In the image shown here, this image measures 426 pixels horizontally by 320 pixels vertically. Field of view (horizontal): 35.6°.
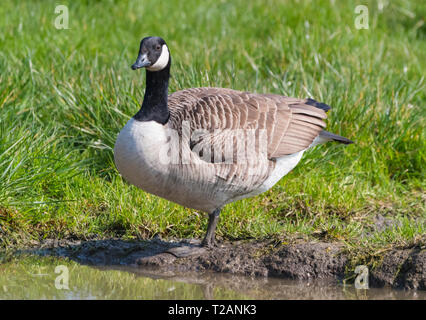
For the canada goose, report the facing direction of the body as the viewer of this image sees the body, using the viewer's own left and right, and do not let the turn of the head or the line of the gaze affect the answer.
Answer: facing the viewer and to the left of the viewer
